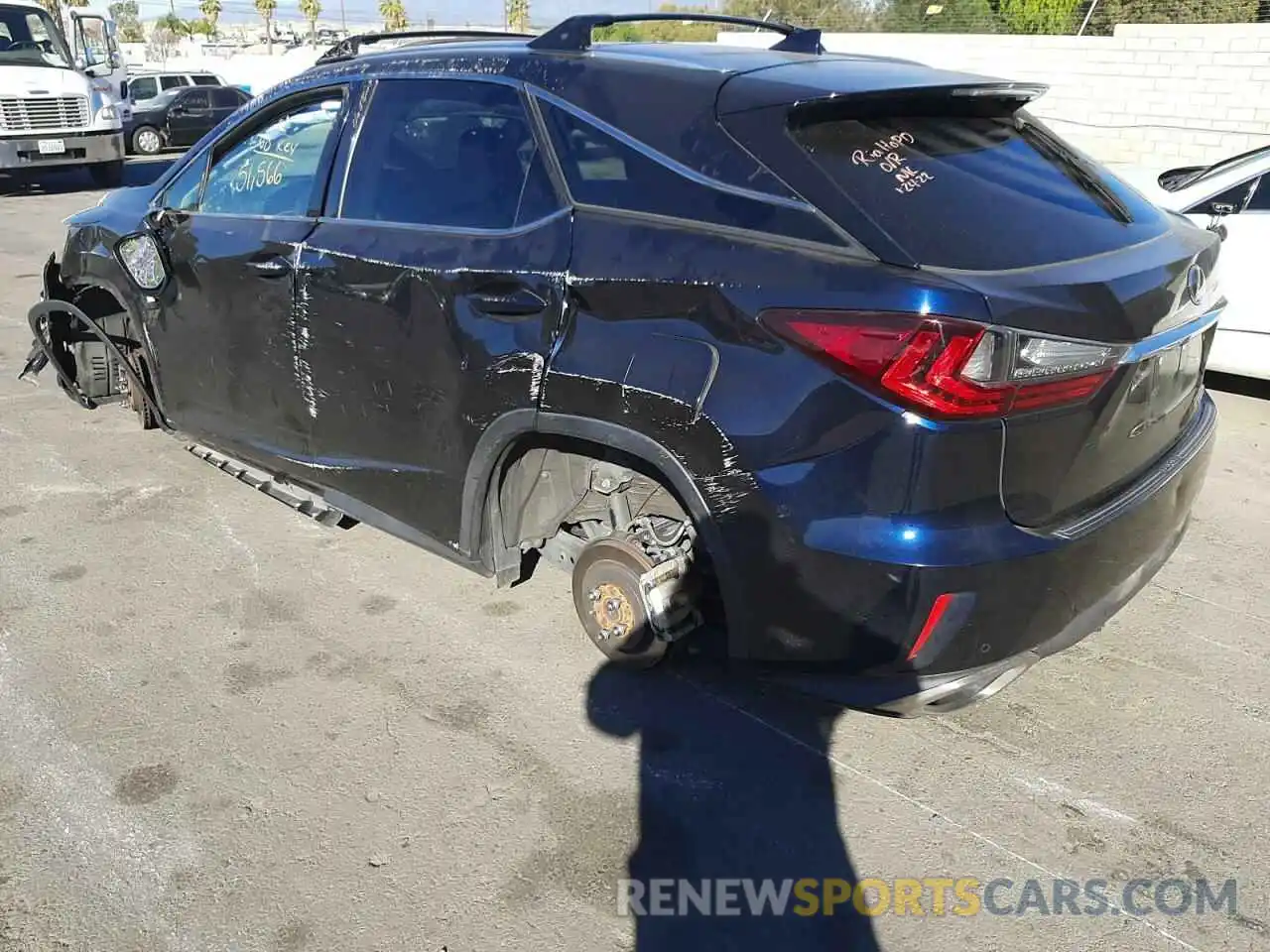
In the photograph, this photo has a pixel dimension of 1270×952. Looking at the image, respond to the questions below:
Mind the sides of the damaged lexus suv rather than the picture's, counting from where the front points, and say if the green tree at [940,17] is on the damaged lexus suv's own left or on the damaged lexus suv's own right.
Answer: on the damaged lexus suv's own right

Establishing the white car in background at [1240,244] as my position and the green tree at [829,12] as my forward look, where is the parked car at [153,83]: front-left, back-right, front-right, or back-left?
front-left

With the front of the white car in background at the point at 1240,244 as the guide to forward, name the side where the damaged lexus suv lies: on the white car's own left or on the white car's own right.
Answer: on the white car's own left

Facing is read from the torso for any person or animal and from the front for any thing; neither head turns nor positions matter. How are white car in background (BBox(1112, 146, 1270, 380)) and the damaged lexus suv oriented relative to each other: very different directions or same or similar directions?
same or similar directions

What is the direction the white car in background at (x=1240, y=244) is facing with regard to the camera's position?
facing to the left of the viewer

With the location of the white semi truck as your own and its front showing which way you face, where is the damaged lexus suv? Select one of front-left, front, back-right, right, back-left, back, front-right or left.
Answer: front

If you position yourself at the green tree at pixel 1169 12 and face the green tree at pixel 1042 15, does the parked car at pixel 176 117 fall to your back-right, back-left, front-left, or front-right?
front-left

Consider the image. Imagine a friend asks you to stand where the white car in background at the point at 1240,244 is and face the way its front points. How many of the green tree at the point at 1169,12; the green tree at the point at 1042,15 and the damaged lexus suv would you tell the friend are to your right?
2

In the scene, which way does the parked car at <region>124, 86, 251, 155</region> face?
to the viewer's left

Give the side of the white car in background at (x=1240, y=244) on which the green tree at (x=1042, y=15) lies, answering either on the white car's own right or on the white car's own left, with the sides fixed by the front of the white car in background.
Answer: on the white car's own right

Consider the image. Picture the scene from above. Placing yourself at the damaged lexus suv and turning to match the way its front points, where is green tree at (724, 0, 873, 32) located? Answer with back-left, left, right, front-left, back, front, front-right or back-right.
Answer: front-right

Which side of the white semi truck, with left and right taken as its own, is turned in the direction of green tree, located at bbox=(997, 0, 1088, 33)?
left

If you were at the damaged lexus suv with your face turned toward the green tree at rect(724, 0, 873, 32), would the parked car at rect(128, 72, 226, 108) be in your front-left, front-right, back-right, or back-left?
front-left

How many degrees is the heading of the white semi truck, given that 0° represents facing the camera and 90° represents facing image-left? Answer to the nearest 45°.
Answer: approximately 0°

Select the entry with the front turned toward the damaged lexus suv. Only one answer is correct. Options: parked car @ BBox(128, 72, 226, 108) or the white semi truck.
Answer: the white semi truck

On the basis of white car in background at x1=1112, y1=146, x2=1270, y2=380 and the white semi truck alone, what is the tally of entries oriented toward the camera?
1

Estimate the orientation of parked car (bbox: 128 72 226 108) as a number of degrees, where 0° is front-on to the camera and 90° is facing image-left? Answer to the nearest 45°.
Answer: approximately 90°

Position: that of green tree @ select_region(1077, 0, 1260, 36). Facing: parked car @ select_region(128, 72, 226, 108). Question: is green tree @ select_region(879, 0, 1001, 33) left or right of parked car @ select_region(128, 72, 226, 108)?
right
